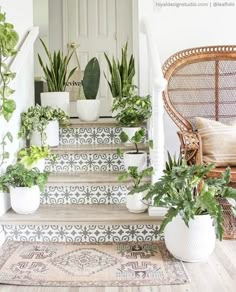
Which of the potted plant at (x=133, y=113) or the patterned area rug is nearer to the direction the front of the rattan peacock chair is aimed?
the patterned area rug

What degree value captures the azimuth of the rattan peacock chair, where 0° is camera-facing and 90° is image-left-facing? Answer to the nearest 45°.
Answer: approximately 0°

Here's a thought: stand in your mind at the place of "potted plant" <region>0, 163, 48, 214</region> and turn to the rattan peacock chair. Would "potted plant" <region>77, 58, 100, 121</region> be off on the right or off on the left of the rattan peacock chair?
left

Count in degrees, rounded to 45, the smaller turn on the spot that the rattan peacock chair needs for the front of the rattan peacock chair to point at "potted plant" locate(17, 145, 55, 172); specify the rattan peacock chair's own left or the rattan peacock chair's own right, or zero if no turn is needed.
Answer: approximately 45° to the rattan peacock chair's own right

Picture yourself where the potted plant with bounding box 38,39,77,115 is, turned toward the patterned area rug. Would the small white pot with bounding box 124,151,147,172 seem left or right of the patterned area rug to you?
left

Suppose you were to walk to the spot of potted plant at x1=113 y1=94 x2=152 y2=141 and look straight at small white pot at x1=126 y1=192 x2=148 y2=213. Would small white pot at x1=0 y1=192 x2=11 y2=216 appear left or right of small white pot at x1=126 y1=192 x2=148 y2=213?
right

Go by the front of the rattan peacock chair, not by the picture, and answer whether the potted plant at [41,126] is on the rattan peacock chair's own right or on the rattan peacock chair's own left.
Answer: on the rattan peacock chair's own right

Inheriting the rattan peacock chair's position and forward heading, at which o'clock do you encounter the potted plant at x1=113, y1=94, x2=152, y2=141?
The potted plant is roughly at 2 o'clock from the rattan peacock chair.

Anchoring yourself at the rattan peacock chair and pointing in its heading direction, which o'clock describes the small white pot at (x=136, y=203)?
The small white pot is roughly at 1 o'clock from the rattan peacock chair.

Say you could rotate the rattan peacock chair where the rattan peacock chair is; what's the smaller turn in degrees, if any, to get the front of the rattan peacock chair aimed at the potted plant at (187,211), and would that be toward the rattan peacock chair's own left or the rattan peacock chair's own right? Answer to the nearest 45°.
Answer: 0° — it already faces it

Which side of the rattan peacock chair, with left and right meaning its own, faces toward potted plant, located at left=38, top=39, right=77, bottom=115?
right
